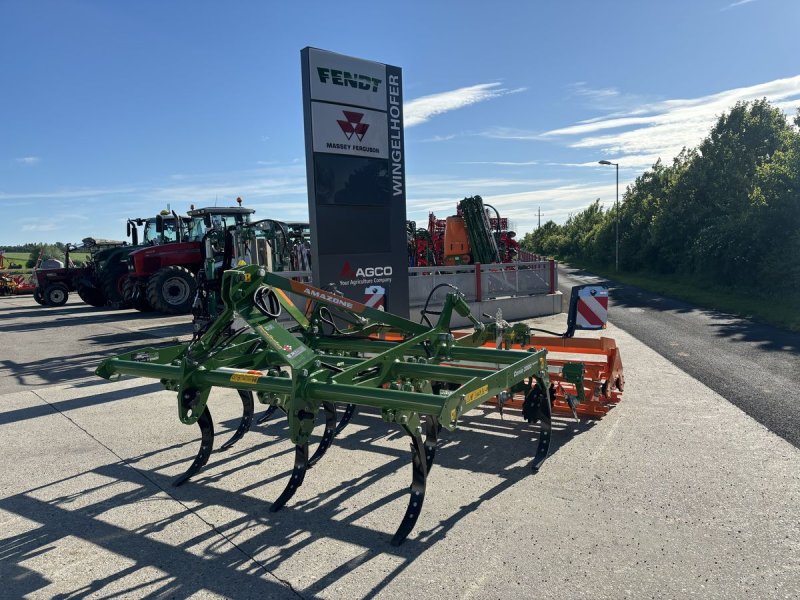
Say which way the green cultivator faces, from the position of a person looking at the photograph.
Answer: facing the viewer and to the left of the viewer

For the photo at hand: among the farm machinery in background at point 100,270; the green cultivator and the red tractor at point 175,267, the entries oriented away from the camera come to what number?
0

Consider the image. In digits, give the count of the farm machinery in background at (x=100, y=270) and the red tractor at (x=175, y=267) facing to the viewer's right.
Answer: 0
